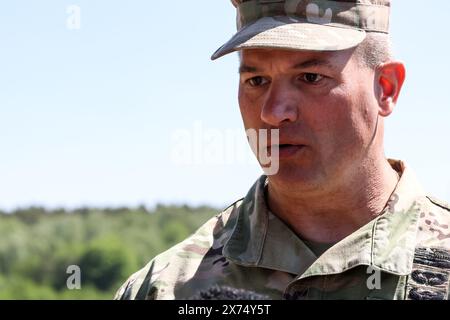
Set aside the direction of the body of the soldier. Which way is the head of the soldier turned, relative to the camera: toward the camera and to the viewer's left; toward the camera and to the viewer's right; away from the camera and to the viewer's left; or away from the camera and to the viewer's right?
toward the camera and to the viewer's left
